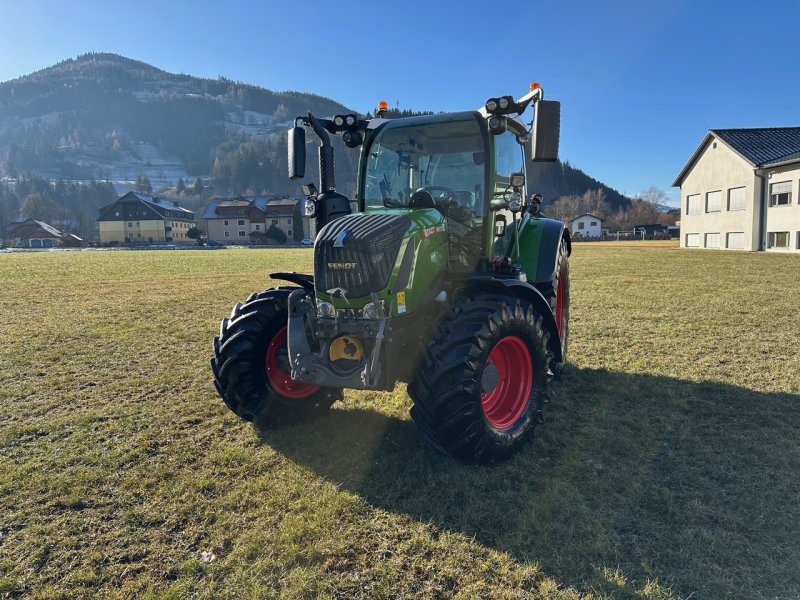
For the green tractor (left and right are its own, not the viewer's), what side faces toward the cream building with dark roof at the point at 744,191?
back

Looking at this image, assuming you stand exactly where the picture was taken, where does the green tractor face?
facing the viewer and to the left of the viewer
